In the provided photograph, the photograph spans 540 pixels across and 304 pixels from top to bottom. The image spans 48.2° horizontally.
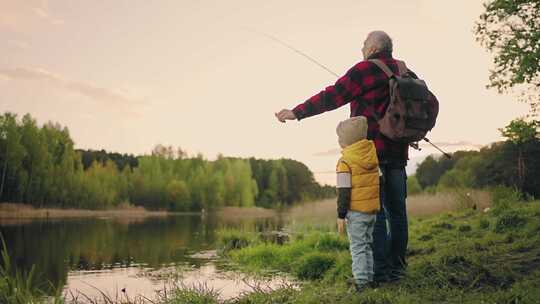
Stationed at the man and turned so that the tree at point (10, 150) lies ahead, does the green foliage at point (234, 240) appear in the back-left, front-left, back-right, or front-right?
front-right

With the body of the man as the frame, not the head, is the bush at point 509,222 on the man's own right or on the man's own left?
on the man's own right

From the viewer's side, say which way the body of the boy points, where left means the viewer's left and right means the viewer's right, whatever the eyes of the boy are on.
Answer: facing away from the viewer and to the left of the viewer

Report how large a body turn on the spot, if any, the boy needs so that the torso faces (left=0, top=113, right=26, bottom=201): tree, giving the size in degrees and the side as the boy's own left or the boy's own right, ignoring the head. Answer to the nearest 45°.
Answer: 0° — they already face it

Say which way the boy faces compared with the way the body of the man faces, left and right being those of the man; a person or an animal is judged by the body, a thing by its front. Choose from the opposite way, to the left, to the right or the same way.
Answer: the same way

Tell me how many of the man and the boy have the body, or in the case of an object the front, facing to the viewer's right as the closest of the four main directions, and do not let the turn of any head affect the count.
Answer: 0

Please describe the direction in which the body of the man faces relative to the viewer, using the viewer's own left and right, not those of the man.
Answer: facing away from the viewer and to the left of the viewer

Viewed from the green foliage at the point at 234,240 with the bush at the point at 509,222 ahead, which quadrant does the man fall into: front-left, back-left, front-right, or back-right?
front-right

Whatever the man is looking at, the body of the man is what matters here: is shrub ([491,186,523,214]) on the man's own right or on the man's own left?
on the man's own right

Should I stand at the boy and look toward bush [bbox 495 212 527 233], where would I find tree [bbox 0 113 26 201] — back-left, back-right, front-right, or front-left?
front-left

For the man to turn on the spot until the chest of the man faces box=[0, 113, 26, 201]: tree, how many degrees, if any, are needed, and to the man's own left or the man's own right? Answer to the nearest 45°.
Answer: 0° — they already face it

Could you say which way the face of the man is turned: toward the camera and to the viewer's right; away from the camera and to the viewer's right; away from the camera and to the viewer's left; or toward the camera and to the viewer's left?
away from the camera and to the viewer's left
